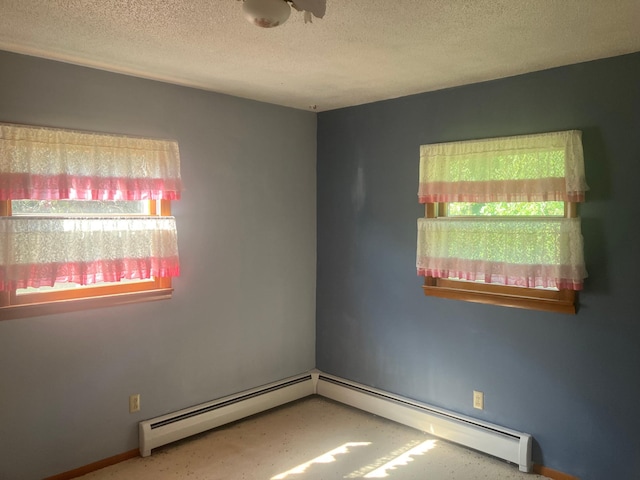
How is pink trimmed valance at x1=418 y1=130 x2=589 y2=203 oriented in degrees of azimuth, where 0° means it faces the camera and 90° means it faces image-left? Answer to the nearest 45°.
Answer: approximately 45°

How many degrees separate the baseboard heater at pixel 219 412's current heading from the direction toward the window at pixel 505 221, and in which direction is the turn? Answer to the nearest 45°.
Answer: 0° — it already faces it

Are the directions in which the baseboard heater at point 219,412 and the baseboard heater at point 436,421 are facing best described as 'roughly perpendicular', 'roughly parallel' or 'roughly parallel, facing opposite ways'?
roughly perpendicular

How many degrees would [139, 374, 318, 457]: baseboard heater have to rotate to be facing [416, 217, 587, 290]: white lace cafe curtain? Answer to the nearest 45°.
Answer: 0° — it already faces it

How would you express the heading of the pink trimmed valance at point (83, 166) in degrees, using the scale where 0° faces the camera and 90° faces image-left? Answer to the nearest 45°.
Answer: approximately 315°
